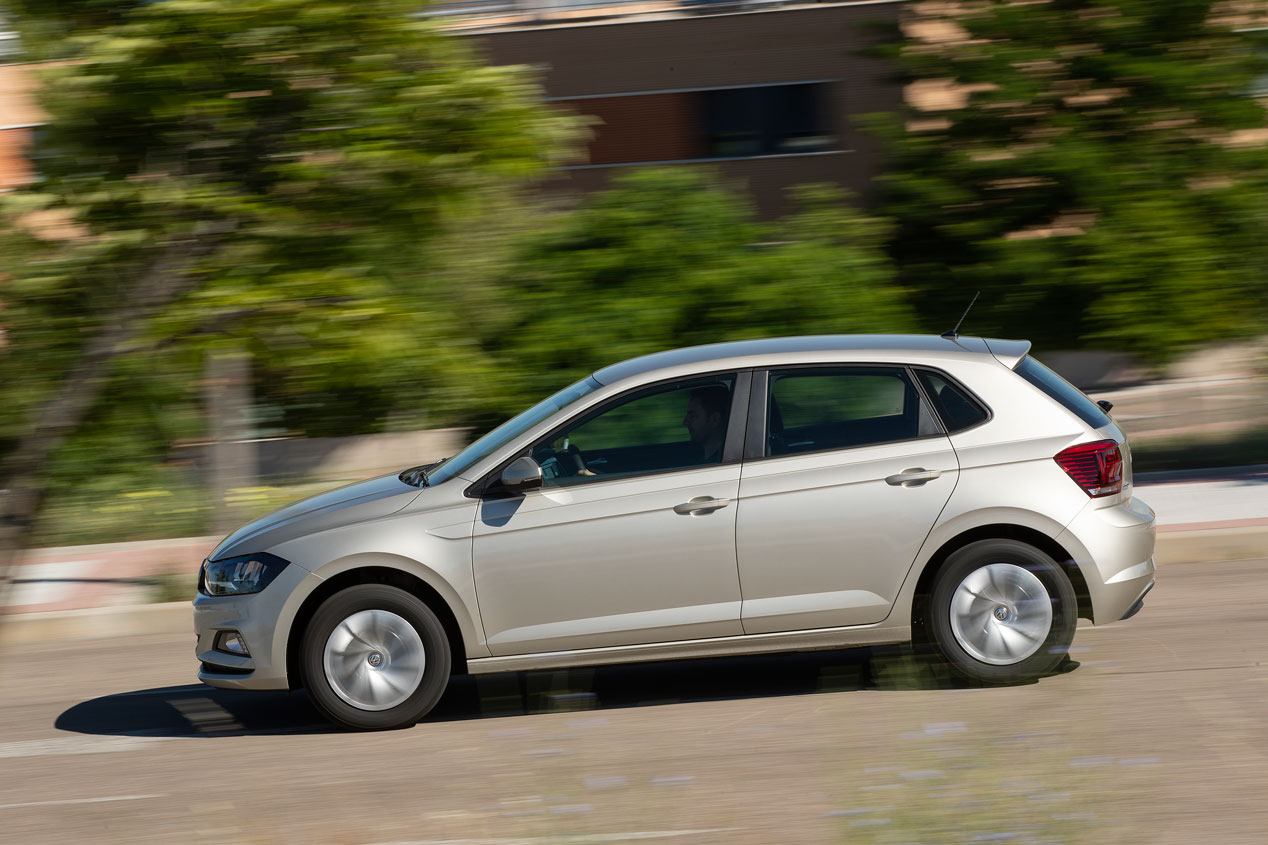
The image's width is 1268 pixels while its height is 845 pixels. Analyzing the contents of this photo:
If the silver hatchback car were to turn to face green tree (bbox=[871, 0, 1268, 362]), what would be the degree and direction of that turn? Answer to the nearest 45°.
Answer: approximately 135° to its right

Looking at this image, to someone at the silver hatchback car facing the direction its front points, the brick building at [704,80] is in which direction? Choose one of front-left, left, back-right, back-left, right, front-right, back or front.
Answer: right

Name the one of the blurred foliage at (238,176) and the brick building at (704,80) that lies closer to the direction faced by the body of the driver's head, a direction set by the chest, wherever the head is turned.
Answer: the blurred foliage

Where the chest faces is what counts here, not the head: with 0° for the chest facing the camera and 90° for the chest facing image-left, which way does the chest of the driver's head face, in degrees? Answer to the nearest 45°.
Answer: approximately 90°

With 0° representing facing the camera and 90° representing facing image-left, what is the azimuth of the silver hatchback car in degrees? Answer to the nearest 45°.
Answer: approximately 90°

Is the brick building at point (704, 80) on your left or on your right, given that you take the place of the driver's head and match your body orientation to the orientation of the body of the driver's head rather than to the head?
on your right

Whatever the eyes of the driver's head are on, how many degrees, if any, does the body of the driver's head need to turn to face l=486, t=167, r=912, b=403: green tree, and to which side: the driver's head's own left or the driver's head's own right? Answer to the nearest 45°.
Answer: approximately 90° to the driver's head's own right

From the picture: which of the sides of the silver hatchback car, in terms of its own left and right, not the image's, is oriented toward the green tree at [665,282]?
right

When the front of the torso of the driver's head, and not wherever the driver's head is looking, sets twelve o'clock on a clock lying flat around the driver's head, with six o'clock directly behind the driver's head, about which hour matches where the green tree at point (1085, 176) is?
The green tree is roughly at 4 o'clock from the driver's head.
